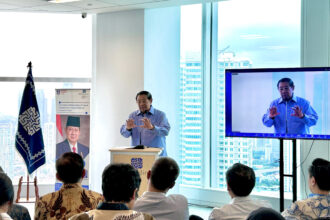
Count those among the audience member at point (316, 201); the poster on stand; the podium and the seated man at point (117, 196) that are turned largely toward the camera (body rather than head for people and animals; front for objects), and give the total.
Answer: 2

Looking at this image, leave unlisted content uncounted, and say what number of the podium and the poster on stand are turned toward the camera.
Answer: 2

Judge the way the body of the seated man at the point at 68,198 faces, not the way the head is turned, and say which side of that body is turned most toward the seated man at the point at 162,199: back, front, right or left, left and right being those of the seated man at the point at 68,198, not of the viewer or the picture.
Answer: right

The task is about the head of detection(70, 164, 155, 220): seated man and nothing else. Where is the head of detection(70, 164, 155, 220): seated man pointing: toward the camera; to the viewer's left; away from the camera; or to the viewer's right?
away from the camera

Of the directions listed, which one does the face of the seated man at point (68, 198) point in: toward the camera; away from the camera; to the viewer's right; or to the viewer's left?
away from the camera

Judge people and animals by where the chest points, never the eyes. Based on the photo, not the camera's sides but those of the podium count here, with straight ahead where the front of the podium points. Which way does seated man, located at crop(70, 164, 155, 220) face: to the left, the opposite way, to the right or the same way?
the opposite way

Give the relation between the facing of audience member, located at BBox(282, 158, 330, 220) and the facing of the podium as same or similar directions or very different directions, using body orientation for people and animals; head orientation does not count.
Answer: very different directions

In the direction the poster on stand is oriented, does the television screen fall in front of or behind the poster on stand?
in front

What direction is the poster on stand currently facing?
toward the camera

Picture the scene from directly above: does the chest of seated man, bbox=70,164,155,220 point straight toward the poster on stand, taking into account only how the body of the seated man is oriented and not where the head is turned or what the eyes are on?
yes

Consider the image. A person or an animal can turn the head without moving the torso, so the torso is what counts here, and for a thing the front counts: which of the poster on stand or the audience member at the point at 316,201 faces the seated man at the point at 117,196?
the poster on stand

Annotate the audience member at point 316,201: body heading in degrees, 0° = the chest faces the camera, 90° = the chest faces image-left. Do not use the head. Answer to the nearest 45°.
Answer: approximately 135°

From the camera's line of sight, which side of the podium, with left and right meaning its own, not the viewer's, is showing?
front

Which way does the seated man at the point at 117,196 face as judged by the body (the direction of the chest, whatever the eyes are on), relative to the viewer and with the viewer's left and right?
facing away from the viewer

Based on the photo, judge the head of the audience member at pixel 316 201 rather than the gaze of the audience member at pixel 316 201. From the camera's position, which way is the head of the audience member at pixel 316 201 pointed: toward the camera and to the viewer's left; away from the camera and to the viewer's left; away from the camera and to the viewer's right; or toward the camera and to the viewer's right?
away from the camera and to the viewer's left

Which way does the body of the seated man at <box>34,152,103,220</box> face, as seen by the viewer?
away from the camera

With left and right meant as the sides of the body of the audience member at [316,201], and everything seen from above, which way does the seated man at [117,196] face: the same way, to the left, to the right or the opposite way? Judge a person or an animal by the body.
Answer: the same way

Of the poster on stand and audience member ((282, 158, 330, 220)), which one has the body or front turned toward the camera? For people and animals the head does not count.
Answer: the poster on stand

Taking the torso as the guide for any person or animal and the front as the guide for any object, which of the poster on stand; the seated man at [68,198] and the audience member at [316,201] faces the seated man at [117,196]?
the poster on stand

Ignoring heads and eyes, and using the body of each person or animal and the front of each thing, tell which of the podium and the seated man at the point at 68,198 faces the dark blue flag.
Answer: the seated man

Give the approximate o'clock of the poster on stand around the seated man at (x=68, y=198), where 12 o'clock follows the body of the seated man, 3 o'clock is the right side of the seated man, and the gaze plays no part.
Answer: The poster on stand is roughly at 12 o'clock from the seated man.

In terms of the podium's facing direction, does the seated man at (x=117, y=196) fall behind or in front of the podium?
in front
